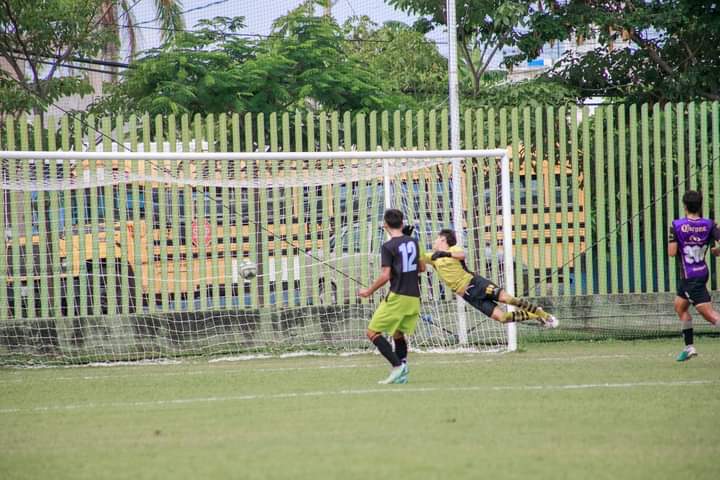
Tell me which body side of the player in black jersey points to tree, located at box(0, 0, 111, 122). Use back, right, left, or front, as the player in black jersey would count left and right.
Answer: front

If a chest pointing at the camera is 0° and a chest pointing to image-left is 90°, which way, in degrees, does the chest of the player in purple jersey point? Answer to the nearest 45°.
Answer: approximately 135°

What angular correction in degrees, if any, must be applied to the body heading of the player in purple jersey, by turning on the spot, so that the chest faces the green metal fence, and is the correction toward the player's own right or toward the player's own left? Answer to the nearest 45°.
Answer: approximately 45° to the player's own left

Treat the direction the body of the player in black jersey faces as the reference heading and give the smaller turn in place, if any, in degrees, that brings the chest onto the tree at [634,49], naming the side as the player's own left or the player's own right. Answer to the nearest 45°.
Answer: approximately 90° to the player's own right

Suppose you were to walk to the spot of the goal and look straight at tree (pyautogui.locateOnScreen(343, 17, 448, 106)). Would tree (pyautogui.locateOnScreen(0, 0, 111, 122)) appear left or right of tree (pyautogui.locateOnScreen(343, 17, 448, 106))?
left

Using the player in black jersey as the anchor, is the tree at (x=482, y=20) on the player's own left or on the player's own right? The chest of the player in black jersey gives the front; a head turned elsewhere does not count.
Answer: on the player's own right

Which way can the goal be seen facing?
toward the camera

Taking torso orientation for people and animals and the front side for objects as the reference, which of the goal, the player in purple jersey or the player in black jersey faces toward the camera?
the goal

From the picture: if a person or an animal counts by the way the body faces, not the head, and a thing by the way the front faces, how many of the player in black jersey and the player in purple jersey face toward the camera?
0

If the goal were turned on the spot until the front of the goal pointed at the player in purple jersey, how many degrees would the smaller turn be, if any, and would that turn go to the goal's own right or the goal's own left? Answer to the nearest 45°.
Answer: approximately 45° to the goal's own left

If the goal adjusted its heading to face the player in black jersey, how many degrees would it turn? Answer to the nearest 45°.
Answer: approximately 45° to its left

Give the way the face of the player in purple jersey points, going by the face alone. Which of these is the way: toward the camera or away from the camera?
away from the camera
